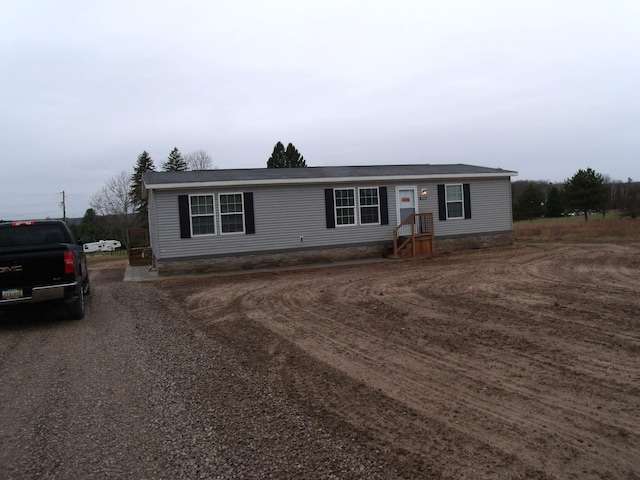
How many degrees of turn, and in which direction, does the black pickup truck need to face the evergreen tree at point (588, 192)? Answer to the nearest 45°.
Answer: approximately 45° to its right

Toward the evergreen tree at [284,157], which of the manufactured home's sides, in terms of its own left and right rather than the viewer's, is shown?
back

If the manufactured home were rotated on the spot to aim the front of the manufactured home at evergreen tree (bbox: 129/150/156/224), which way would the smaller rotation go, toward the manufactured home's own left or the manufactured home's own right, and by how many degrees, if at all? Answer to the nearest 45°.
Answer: approximately 135° to the manufactured home's own right

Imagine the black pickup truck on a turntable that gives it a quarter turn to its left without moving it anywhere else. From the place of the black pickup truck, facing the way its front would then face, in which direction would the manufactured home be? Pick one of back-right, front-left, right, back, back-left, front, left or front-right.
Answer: back-right

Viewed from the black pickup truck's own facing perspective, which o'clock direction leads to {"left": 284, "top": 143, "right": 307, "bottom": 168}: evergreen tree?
The evergreen tree is roughly at 1 o'clock from the black pickup truck.

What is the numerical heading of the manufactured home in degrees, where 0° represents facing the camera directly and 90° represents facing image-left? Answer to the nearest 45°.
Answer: approximately 0°

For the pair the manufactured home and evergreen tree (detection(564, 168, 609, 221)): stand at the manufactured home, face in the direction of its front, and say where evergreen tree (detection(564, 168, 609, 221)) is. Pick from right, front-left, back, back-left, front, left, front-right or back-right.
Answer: back-left

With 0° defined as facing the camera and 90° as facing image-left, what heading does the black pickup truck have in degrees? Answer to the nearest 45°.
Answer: approximately 180°

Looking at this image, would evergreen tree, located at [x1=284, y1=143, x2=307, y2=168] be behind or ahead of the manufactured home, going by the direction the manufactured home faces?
behind

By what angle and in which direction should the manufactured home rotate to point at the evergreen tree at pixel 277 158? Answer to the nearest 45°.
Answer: approximately 180°

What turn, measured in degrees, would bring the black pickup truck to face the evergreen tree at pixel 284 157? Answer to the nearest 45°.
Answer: approximately 45° to its right
